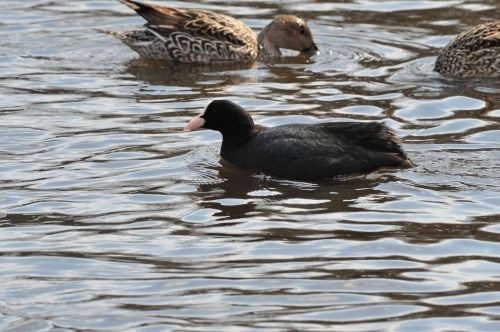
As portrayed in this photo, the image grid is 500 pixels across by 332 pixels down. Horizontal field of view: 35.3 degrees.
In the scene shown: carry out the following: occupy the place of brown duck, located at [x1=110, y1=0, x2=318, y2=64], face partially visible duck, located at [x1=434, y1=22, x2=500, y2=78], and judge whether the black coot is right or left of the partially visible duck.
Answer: right

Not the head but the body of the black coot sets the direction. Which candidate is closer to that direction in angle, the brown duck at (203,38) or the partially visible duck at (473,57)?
the brown duck

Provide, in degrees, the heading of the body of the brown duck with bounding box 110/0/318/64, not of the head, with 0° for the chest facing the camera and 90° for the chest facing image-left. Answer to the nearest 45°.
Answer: approximately 270°

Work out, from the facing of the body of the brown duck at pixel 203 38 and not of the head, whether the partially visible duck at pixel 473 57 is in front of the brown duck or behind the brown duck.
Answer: in front

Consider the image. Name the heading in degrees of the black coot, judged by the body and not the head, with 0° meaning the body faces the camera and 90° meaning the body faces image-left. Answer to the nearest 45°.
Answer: approximately 90°

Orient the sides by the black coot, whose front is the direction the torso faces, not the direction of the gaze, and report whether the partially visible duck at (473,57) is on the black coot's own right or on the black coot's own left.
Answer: on the black coot's own right

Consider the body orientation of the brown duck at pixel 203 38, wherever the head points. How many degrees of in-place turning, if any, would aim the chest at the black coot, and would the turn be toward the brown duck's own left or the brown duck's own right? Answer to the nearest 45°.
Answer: approximately 90° to the brown duck's own right
